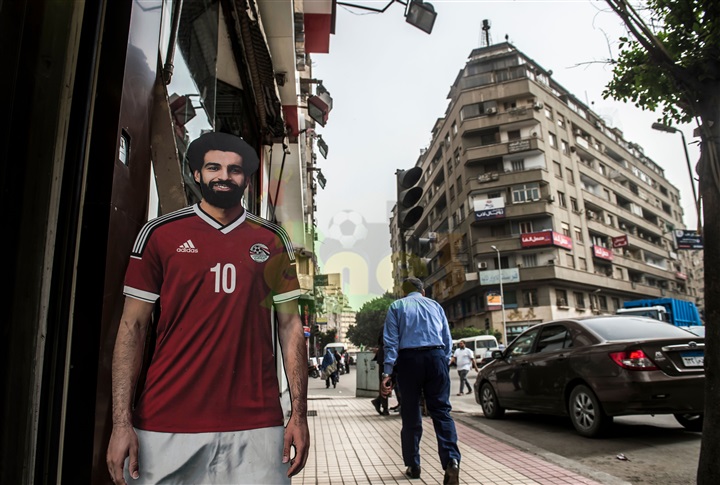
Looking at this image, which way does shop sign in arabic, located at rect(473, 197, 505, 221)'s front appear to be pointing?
toward the camera

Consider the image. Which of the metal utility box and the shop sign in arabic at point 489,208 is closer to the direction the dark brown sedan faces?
the metal utility box

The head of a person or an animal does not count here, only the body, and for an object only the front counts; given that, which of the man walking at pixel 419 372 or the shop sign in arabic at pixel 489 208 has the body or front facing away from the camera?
the man walking

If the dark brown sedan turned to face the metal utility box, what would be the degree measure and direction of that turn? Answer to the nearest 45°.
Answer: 0° — it already faces it

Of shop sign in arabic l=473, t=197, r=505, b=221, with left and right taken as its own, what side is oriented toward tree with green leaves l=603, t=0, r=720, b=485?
front

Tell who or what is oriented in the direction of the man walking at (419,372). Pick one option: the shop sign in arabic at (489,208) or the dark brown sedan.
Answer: the shop sign in arabic

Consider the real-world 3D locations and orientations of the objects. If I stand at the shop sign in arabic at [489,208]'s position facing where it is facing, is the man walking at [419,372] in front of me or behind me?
in front

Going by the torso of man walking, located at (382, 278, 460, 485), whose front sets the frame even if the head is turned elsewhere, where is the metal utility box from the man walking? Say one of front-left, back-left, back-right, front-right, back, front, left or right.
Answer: front

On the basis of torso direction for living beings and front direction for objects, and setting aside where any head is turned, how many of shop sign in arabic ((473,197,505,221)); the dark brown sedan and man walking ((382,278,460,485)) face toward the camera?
1

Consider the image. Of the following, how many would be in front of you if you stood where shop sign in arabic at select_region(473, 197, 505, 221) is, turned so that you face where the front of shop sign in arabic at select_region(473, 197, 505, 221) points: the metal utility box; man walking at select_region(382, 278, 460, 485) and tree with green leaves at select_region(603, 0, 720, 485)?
3

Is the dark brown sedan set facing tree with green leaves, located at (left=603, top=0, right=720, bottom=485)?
no

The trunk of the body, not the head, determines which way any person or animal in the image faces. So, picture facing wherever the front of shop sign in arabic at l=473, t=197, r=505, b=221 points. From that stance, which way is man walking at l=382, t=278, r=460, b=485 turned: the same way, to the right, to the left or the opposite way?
the opposite way

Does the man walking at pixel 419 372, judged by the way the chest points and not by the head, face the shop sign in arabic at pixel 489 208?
yes

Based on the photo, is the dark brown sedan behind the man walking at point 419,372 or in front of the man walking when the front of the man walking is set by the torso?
in front

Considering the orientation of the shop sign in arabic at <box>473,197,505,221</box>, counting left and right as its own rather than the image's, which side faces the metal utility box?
front

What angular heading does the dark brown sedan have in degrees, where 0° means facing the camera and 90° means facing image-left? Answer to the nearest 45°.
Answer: approximately 135°

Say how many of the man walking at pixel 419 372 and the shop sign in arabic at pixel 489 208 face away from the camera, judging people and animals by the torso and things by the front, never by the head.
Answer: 1

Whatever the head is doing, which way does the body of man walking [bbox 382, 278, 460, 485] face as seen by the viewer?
away from the camera
